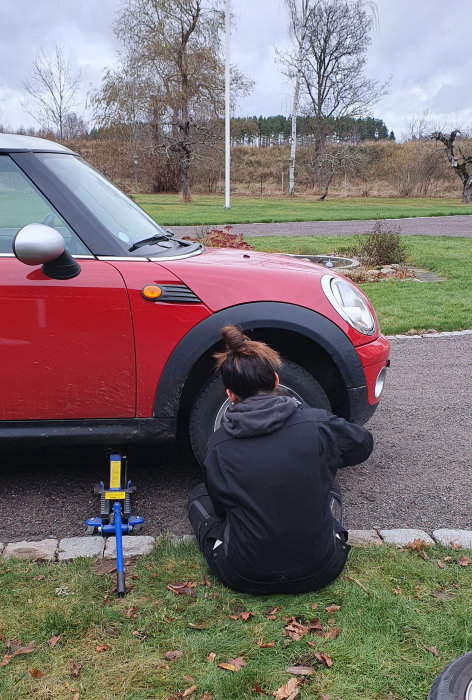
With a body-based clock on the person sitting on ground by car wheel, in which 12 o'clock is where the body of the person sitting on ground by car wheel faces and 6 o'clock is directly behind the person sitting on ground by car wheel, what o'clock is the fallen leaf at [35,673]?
The fallen leaf is roughly at 8 o'clock from the person sitting on ground by car wheel.

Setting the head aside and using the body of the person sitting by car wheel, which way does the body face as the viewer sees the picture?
away from the camera

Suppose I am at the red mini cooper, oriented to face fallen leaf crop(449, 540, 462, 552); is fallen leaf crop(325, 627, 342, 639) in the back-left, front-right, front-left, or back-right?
front-right

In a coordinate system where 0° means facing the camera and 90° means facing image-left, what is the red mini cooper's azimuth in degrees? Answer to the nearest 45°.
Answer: approximately 270°

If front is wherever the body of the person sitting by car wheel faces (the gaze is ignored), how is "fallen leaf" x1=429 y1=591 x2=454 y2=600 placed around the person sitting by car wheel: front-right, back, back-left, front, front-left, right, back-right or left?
right

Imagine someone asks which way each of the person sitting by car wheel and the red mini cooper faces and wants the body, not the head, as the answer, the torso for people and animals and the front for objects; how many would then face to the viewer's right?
1

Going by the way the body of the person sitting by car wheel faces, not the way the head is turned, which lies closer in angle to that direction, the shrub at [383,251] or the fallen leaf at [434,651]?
the shrub

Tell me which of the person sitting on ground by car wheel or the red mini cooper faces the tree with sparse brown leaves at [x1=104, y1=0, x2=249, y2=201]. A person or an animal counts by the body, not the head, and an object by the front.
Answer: the person sitting on ground by car wheel

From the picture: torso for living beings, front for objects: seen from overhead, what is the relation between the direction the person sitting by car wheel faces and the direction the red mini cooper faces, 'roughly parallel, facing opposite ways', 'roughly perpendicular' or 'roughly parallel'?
roughly perpendicular

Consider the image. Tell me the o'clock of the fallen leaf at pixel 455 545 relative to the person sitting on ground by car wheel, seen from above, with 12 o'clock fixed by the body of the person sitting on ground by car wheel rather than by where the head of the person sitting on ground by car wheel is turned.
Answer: The fallen leaf is roughly at 2 o'clock from the person sitting on ground by car wheel.

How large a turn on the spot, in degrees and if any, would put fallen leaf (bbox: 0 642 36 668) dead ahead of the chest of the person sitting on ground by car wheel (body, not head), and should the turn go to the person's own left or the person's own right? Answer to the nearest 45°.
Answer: approximately 135° to the person's own left

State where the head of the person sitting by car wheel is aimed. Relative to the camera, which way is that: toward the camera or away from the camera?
away from the camera
